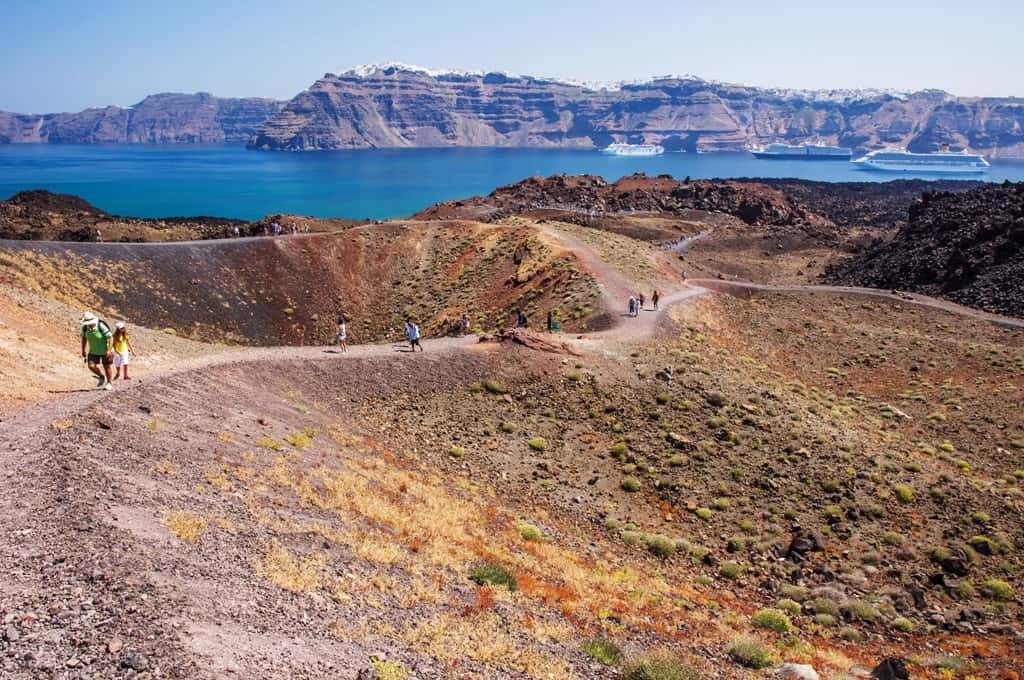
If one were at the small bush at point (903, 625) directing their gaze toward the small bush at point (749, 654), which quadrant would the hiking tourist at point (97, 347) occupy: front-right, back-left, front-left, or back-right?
front-right

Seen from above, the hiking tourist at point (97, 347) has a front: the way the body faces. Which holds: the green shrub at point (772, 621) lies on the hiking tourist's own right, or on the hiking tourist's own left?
on the hiking tourist's own left

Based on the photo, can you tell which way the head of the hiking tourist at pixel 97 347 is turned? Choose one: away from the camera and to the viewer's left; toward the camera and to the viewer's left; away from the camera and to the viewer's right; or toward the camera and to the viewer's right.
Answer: toward the camera and to the viewer's left

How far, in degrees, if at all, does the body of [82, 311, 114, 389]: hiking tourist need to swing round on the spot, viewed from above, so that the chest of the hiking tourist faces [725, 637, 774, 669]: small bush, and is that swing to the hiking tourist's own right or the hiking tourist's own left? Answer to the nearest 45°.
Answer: approximately 90° to the hiking tourist's own left

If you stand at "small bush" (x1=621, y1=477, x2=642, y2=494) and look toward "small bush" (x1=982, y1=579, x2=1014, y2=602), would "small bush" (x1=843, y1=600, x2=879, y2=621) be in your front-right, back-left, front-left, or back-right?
front-right

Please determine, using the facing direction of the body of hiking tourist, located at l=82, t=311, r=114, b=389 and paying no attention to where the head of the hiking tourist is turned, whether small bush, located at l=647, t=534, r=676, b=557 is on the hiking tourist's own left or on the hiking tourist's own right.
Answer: on the hiking tourist's own left

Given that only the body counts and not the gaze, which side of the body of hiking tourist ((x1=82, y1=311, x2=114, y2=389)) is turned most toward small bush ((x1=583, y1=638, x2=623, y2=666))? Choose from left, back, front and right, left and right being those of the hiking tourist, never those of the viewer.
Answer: left

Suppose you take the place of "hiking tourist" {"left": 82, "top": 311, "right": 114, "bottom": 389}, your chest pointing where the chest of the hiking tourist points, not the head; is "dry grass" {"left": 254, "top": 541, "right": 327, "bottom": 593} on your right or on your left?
on your left

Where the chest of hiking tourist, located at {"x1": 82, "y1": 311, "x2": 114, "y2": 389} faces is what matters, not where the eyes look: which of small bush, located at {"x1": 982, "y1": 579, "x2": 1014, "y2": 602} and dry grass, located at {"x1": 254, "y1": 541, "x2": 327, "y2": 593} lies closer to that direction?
the dry grass

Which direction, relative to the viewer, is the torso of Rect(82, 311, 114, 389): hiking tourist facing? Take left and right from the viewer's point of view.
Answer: facing the viewer and to the left of the viewer

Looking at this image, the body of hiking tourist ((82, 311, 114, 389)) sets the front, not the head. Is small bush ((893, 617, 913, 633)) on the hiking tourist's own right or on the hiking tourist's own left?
on the hiking tourist's own left
